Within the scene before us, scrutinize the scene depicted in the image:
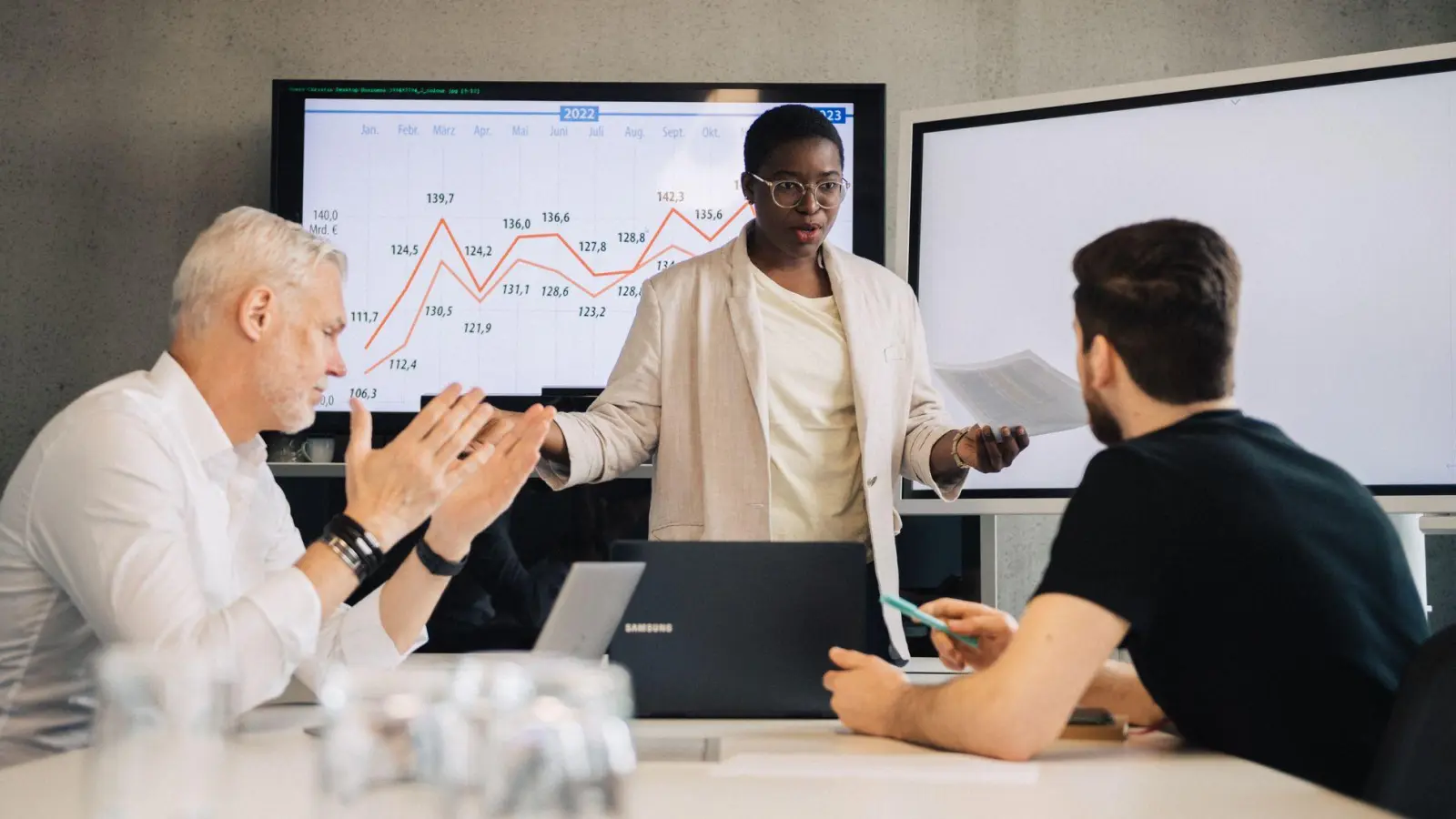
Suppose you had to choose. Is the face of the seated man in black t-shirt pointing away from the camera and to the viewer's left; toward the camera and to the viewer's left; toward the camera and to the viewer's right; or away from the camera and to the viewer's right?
away from the camera and to the viewer's left

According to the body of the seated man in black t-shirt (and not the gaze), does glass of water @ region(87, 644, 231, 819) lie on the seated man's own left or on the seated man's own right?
on the seated man's own left

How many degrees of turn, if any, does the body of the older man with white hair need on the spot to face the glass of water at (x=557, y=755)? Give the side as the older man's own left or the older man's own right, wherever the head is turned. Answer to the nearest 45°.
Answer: approximately 90° to the older man's own right

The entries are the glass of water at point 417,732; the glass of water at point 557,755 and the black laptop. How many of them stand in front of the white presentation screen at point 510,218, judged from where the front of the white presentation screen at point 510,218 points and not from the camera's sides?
3

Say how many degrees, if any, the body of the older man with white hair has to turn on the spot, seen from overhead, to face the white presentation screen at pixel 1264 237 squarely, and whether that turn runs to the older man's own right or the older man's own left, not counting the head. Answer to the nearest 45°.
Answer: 0° — they already face it

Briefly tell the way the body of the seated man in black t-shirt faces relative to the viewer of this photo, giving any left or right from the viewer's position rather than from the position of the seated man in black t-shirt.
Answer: facing away from the viewer and to the left of the viewer

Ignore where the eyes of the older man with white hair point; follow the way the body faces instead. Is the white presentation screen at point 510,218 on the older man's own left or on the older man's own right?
on the older man's own left

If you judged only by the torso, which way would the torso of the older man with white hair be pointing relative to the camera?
to the viewer's right

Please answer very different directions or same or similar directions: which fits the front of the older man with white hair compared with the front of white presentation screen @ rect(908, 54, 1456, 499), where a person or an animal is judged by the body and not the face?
very different directions

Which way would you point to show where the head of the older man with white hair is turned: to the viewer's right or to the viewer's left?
to the viewer's right

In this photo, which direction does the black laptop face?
away from the camera

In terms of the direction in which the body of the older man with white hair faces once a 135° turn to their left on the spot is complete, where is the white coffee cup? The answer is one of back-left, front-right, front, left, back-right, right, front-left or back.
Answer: front-right
